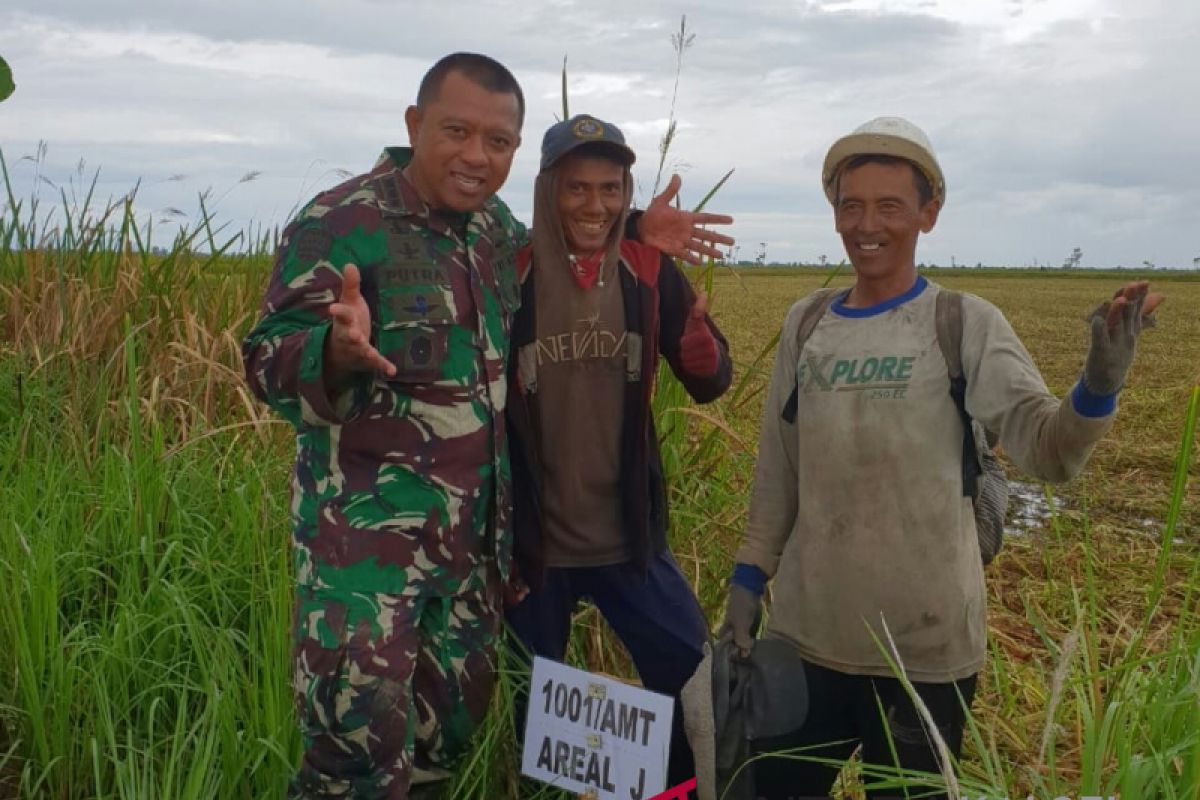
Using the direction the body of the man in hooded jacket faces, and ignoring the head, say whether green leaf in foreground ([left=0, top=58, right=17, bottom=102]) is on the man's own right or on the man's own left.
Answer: on the man's own right

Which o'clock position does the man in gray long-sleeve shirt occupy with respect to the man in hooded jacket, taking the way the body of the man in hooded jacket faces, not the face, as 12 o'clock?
The man in gray long-sleeve shirt is roughly at 10 o'clock from the man in hooded jacket.

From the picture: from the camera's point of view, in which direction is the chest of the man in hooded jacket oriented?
toward the camera

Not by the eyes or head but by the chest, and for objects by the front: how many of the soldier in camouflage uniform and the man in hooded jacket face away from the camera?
0
